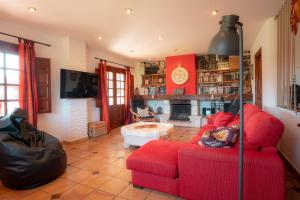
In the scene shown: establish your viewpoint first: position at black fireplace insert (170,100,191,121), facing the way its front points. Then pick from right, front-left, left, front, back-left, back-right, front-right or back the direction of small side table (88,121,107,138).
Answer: front-right

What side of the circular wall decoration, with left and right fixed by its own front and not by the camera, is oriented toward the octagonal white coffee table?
front

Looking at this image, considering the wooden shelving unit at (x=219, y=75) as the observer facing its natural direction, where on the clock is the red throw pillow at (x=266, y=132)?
The red throw pillow is roughly at 12 o'clock from the wooden shelving unit.

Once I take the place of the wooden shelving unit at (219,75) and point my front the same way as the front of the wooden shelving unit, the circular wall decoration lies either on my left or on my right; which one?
on my right

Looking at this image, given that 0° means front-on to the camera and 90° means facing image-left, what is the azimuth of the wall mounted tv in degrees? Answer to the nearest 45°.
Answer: approximately 315°

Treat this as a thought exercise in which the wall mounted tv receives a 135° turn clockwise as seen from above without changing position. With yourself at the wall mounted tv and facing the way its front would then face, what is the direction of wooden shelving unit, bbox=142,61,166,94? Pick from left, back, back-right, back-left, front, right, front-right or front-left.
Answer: back-right

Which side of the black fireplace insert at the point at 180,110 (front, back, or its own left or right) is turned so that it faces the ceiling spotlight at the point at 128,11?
front

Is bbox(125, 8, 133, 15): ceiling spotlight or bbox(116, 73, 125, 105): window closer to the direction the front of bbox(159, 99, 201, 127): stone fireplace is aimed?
the ceiling spotlight

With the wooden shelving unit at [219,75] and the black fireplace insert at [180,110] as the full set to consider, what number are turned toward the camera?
2

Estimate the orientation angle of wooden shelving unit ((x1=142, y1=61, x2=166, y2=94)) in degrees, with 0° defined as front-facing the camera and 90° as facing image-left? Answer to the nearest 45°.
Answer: approximately 0°

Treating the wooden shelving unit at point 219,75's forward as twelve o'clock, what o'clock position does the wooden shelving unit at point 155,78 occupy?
the wooden shelving unit at point 155,78 is roughly at 3 o'clock from the wooden shelving unit at point 219,75.

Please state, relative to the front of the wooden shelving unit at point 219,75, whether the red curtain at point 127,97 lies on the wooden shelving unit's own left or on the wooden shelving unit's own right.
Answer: on the wooden shelving unit's own right
